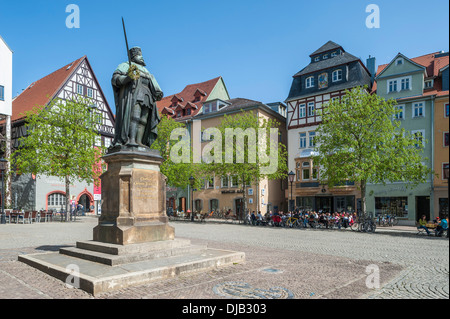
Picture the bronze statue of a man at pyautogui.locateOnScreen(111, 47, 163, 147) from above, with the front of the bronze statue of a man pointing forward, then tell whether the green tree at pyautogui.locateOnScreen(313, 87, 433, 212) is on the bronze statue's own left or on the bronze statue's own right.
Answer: on the bronze statue's own left

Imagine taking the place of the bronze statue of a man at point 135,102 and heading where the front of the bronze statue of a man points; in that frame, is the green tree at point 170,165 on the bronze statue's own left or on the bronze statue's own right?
on the bronze statue's own left

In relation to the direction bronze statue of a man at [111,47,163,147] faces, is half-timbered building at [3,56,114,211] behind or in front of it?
behind

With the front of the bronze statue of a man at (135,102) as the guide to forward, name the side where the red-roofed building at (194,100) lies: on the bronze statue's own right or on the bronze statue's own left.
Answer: on the bronze statue's own left

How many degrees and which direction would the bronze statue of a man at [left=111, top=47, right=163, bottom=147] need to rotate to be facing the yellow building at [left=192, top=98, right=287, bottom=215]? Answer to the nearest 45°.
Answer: approximately 135° to its left

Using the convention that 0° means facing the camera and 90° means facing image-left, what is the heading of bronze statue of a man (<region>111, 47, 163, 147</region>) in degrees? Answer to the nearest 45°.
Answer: approximately 315°
